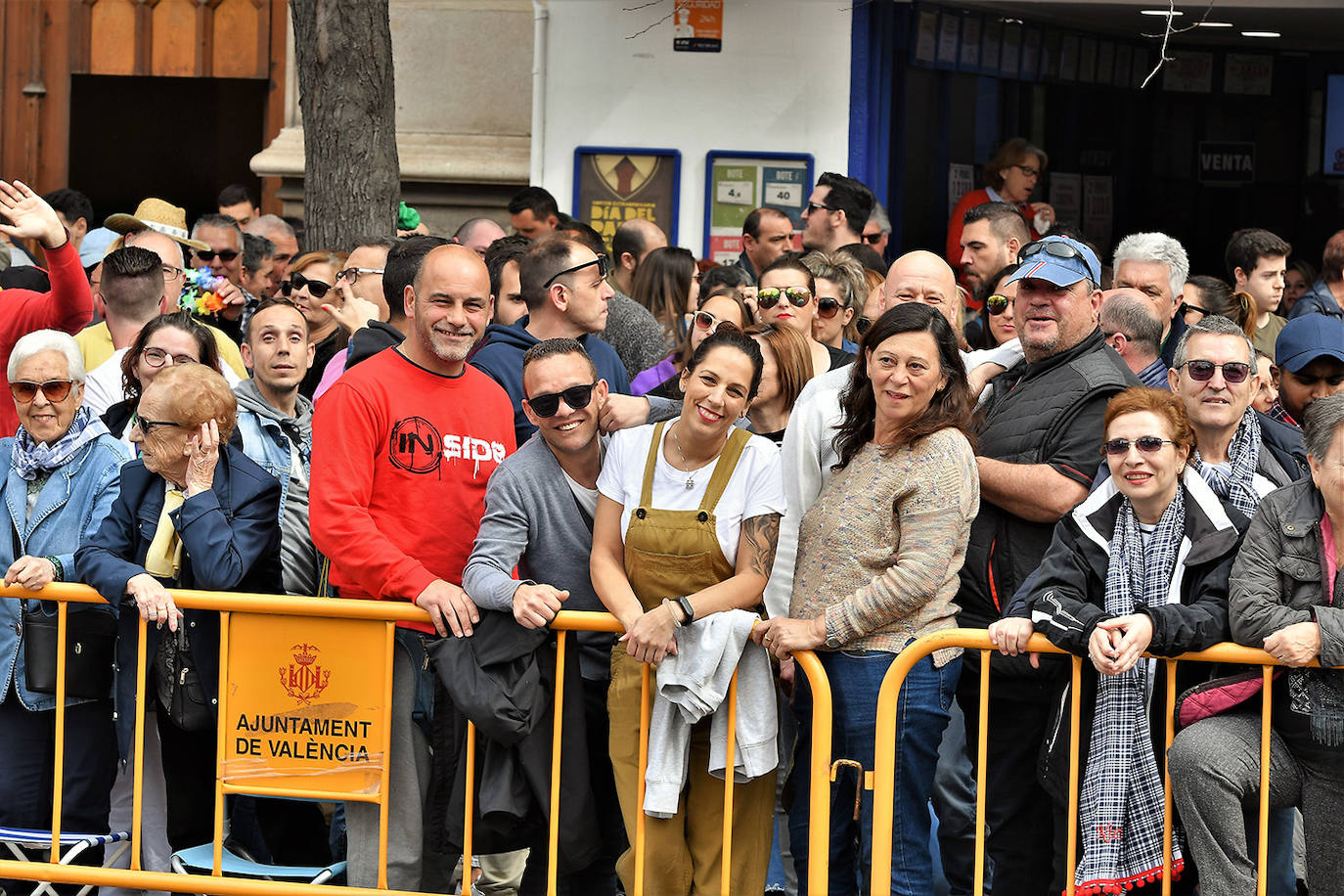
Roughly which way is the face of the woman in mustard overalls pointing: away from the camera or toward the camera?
toward the camera

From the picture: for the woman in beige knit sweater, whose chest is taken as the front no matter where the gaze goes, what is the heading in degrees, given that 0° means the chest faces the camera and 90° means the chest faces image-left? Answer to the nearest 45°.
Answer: approximately 45°

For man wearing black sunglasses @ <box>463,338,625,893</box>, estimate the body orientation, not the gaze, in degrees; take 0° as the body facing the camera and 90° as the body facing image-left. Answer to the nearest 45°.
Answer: approximately 315°

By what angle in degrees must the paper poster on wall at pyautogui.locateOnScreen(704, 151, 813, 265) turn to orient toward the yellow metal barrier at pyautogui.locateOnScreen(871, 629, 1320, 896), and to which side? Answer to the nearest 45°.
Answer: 0° — it already faces it

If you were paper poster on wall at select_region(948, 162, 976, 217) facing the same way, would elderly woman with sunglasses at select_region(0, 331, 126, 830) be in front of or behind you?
in front

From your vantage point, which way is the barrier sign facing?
toward the camera

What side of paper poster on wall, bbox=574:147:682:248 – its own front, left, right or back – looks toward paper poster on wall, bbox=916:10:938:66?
left

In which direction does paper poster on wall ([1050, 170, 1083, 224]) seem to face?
toward the camera

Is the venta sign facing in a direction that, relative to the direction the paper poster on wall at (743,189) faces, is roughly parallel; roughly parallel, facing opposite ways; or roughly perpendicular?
roughly parallel

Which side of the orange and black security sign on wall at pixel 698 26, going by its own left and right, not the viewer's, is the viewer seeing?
front

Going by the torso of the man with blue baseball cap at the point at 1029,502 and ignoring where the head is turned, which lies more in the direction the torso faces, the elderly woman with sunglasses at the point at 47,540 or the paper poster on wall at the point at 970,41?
the elderly woman with sunglasses
